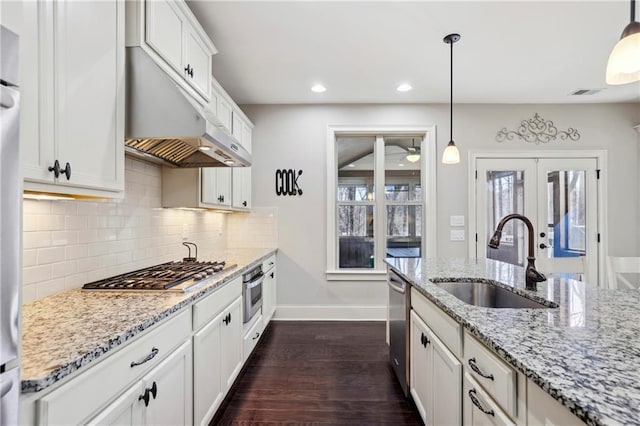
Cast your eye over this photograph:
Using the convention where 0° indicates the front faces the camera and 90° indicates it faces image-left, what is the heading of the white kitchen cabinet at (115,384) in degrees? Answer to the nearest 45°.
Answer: approximately 315°

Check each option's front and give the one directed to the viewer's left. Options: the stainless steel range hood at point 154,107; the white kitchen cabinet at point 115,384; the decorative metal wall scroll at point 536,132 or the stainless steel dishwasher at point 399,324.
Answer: the stainless steel dishwasher

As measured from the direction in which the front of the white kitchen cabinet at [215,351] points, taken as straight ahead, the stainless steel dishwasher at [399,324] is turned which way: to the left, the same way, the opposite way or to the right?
the opposite way

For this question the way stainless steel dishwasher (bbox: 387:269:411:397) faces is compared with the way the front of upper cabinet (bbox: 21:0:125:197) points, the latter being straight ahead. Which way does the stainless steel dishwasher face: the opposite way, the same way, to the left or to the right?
the opposite way

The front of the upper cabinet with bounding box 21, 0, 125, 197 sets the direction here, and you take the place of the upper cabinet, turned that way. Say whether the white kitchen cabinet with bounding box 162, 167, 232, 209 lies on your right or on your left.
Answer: on your left

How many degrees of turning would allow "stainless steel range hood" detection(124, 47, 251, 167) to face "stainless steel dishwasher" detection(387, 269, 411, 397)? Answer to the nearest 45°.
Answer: approximately 45° to its left

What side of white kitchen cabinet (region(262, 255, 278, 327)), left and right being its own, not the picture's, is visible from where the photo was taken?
right

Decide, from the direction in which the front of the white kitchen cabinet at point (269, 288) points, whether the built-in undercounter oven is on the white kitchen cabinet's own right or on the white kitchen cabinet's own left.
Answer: on the white kitchen cabinet's own right

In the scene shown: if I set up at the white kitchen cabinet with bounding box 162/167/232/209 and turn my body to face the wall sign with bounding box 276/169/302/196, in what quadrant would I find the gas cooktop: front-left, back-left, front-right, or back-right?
back-right

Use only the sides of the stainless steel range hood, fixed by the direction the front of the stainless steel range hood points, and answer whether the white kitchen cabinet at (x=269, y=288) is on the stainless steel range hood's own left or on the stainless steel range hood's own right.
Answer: on the stainless steel range hood's own left

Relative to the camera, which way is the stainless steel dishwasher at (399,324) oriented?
to the viewer's left
